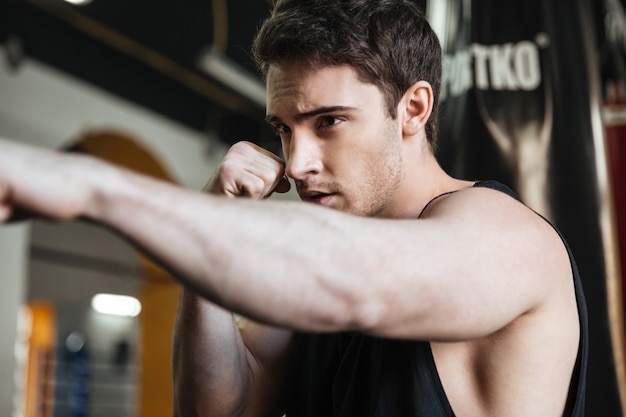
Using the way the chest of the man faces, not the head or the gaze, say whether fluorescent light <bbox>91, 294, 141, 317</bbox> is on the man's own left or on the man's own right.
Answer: on the man's own right

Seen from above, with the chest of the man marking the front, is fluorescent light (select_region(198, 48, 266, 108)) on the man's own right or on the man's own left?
on the man's own right

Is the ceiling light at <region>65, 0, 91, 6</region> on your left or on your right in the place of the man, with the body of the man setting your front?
on your right

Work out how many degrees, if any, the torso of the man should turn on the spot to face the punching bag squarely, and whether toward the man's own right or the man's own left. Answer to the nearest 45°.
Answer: approximately 180°

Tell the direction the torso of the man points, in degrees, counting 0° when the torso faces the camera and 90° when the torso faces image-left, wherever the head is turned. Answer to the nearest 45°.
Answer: approximately 45°

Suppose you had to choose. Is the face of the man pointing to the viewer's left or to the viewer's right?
to the viewer's left
